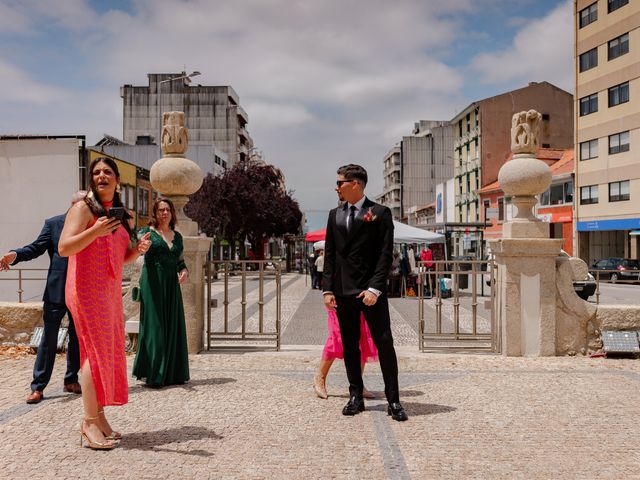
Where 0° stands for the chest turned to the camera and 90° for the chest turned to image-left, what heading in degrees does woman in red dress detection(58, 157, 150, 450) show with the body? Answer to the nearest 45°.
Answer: approximately 315°

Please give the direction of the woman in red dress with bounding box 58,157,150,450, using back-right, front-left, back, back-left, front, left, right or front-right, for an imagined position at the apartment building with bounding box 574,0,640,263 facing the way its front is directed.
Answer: front-left

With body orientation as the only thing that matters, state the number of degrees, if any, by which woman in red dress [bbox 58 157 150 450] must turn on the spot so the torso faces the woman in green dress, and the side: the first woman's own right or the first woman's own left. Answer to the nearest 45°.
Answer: approximately 135° to the first woman's own left

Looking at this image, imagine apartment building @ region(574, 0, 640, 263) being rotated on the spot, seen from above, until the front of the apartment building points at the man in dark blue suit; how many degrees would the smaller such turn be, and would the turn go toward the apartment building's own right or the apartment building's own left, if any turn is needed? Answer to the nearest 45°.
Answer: approximately 45° to the apartment building's own left

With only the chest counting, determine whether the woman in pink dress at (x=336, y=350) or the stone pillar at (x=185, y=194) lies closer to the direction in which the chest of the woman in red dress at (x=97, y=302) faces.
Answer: the woman in pink dress

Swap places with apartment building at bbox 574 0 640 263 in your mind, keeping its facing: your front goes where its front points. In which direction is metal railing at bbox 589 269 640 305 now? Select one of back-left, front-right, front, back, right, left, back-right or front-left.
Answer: front-left

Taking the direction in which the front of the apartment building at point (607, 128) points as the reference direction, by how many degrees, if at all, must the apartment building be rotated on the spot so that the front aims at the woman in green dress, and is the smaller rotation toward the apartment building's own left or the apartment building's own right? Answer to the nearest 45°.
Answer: approximately 45° to the apartment building's own left

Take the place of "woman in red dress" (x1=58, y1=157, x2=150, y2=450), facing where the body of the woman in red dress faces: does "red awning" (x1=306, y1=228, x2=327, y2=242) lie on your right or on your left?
on your left

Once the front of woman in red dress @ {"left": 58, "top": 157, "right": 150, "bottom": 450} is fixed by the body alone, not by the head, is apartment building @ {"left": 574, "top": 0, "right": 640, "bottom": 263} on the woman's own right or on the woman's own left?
on the woman's own left

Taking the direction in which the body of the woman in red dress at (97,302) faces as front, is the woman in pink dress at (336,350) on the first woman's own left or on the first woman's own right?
on the first woman's own left

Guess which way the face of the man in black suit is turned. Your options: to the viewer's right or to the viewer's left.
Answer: to the viewer's left

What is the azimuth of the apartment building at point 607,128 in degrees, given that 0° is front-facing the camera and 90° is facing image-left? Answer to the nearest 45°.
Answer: approximately 45°
